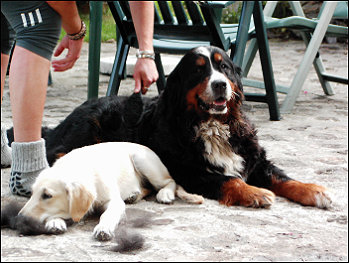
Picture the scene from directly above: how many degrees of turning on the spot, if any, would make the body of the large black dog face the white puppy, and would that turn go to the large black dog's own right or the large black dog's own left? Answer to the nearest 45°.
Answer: approximately 90° to the large black dog's own right

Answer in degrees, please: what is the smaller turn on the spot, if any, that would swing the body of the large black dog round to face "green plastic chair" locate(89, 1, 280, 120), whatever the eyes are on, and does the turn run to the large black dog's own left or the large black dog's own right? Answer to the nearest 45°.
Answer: approximately 135° to the large black dog's own left

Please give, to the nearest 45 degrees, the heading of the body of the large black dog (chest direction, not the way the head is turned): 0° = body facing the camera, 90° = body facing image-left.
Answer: approximately 315°

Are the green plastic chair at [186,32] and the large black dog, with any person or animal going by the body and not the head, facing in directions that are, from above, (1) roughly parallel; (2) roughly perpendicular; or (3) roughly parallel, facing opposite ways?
roughly perpendicular
